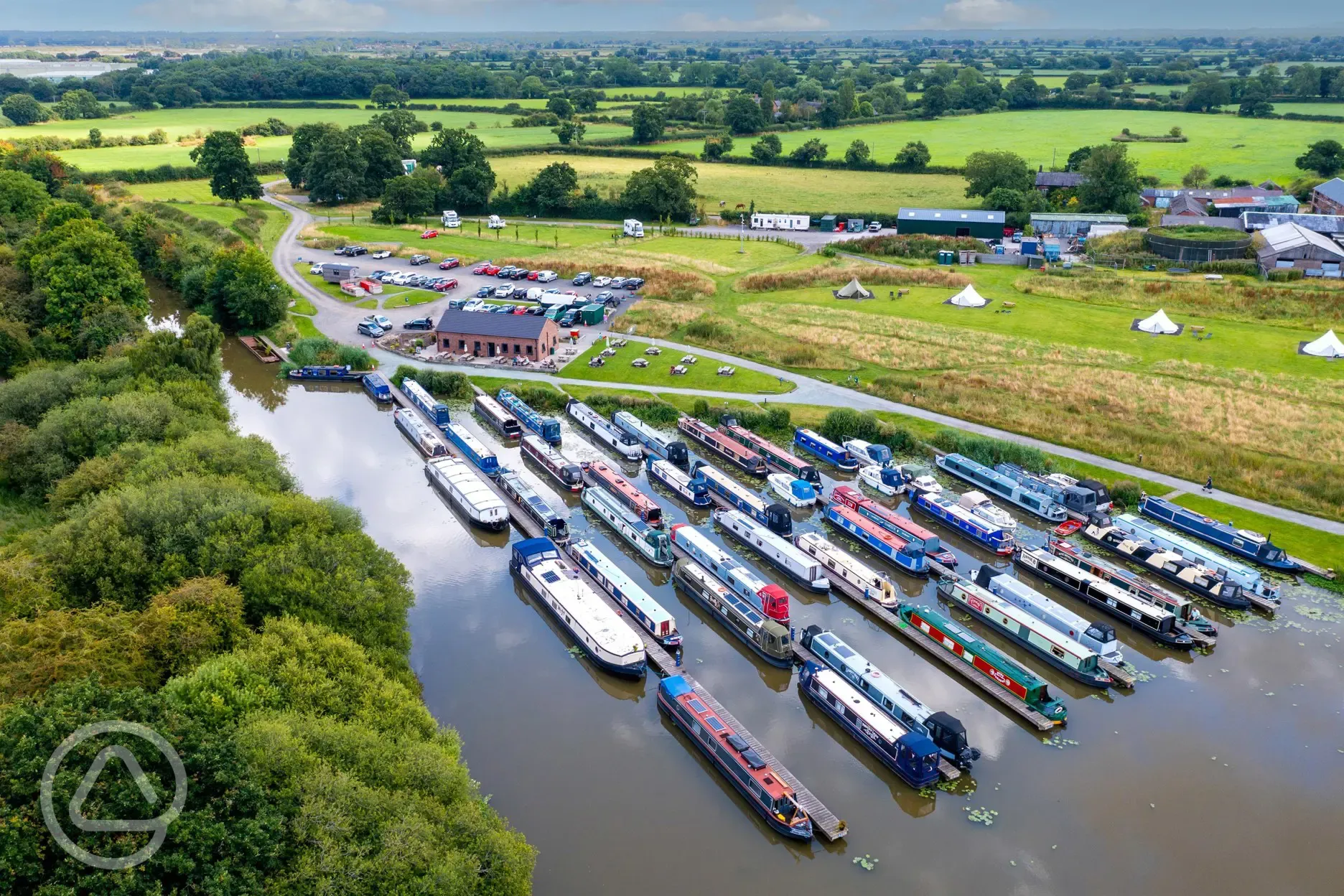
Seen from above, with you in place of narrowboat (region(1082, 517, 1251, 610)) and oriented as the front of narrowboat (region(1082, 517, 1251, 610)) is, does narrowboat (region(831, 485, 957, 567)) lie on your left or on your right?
on your right

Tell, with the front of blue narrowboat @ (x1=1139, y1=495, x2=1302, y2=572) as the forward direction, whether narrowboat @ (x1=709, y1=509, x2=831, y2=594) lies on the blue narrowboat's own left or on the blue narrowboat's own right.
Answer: on the blue narrowboat's own right

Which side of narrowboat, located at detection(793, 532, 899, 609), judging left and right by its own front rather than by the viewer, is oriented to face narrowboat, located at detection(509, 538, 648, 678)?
right

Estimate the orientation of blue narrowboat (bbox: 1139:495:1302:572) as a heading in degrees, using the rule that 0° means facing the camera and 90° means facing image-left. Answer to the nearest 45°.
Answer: approximately 315°

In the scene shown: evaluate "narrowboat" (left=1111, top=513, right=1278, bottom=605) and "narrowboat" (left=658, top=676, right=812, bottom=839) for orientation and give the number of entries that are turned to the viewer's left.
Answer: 0
